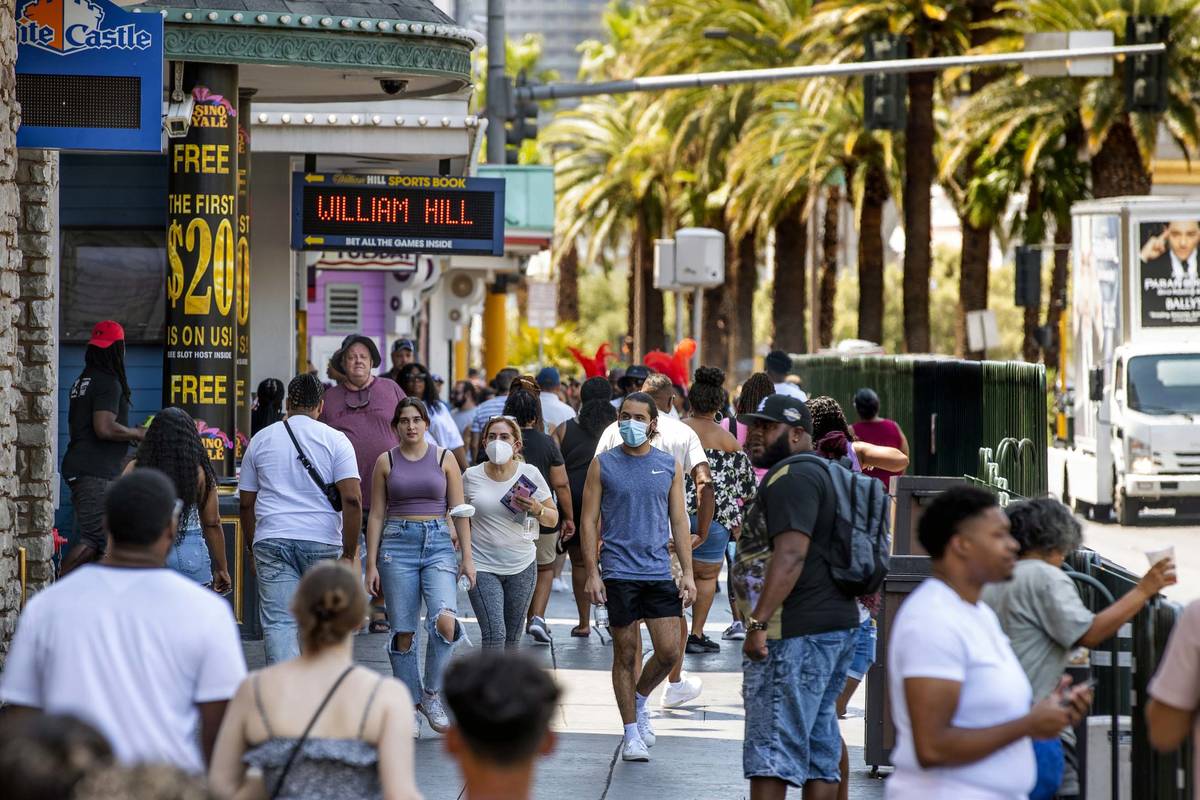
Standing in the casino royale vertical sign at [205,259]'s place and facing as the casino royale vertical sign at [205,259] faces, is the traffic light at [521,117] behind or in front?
behind

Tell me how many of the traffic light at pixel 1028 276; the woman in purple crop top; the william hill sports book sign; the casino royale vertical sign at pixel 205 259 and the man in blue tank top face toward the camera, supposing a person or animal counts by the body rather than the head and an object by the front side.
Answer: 4

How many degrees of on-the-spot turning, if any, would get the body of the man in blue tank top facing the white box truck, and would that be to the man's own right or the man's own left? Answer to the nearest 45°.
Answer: approximately 180°

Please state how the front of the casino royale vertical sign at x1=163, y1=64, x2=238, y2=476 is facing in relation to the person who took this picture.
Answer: facing the viewer

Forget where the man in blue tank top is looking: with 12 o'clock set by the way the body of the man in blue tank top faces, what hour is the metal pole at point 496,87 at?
The metal pole is roughly at 6 o'clock from the man in blue tank top.

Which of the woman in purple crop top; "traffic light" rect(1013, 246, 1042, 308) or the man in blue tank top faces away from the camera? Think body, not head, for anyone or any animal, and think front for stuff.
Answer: the traffic light

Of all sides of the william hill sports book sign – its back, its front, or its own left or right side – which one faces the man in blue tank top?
front

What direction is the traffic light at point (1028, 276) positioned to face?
away from the camera

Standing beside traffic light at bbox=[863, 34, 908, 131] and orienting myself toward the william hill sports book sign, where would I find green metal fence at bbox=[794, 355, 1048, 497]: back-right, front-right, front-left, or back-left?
front-left
